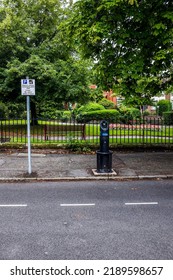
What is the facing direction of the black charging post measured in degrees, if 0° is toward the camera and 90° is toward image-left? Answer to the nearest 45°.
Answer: approximately 0°

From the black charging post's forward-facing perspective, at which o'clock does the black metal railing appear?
The black metal railing is roughly at 6 o'clock from the black charging post.

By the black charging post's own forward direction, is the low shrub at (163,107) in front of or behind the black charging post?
behind

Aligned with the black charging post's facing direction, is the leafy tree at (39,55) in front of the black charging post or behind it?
behind
